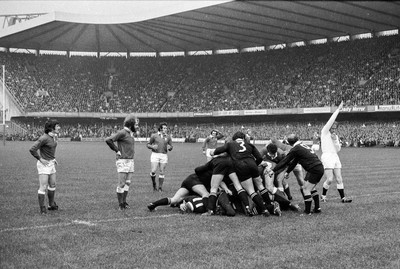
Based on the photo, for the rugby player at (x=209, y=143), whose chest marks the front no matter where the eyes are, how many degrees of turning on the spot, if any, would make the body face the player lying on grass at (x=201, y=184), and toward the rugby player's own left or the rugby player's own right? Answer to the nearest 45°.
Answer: approximately 45° to the rugby player's own right

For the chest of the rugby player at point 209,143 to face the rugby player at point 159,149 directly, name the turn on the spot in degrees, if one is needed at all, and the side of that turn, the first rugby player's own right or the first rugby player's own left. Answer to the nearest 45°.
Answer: approximately 90° to the first rugby player's own right

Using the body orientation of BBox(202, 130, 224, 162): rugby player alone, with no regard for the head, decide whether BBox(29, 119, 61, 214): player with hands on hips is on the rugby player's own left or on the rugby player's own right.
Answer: on the rugby player's own right

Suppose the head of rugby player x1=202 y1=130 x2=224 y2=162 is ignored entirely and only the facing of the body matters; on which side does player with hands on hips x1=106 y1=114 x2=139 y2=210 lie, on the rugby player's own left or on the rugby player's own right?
on the rugby player's own right

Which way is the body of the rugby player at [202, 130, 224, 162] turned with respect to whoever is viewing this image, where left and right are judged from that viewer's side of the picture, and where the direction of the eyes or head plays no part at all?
facing the viewer and to the right of the viewer
